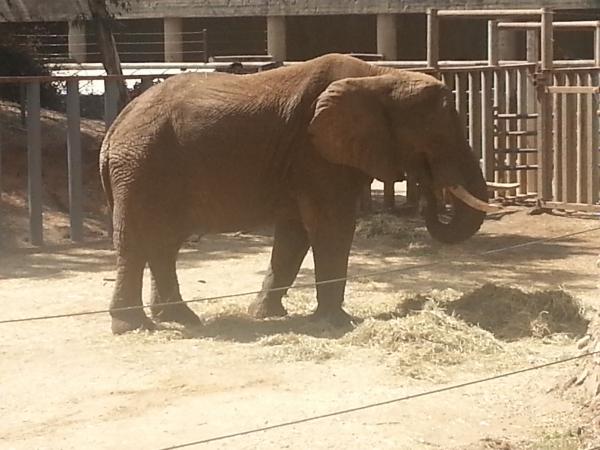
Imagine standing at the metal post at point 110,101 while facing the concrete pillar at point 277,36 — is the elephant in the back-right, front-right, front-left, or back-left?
back-right

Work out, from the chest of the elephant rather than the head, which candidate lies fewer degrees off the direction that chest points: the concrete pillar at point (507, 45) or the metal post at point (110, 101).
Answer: the concrete pillar

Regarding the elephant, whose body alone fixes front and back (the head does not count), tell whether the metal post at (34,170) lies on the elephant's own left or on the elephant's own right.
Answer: on the elephant's own left

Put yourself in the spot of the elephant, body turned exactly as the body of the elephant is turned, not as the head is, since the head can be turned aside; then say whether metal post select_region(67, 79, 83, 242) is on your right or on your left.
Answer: on your left

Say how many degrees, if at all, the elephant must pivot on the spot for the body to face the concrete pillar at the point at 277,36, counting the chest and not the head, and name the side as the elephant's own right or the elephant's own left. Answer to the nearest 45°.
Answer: approximately 90° to the elephant's own left

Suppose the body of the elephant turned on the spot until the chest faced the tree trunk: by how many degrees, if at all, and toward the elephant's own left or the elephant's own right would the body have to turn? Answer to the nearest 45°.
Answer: approximately 90° to the elephant's own left

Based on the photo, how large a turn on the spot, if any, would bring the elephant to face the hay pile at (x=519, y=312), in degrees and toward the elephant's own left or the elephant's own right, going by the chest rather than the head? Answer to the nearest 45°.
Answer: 0° — it already faces it

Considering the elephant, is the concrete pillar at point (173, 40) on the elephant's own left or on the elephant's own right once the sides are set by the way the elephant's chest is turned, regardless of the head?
on the elephant's own left

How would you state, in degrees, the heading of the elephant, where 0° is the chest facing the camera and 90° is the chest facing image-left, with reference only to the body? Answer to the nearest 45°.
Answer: approximately 270°

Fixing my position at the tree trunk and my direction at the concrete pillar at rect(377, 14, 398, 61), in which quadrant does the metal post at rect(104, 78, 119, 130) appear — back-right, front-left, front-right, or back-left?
back-right

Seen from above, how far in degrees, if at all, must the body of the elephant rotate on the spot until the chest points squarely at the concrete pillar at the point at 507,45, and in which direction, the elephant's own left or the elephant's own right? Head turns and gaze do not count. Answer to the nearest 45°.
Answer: approximately 90° to the elephant's own left

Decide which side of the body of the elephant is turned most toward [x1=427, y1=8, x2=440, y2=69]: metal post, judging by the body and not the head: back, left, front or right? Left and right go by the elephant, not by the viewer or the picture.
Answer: left

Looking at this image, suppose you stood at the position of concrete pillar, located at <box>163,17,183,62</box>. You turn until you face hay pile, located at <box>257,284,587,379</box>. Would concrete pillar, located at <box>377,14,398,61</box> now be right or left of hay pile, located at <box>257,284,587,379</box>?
left
